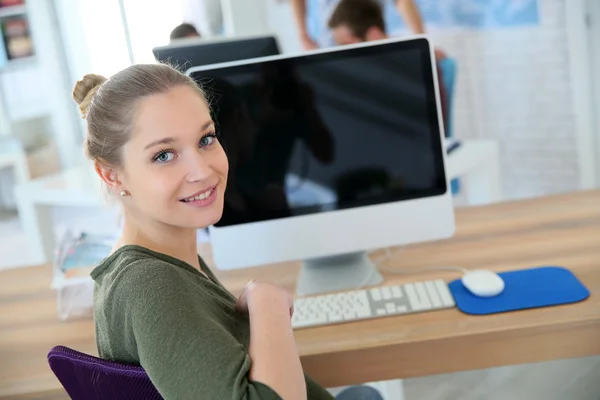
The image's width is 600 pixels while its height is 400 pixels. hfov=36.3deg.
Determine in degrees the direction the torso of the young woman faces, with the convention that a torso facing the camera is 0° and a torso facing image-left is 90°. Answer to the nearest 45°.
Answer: approximately 270°

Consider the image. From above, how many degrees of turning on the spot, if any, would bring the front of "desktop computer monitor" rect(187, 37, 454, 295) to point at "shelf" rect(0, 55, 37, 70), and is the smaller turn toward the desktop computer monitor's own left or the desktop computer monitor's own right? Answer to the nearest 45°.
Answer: approximately 135° to the desktop computer monitor's own right

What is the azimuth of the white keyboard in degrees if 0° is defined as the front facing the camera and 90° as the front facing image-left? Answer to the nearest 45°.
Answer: approximately 0°

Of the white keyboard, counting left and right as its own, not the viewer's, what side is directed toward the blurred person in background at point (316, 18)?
back

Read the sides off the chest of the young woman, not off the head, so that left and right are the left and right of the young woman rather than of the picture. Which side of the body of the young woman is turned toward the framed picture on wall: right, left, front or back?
left

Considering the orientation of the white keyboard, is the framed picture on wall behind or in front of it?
behind

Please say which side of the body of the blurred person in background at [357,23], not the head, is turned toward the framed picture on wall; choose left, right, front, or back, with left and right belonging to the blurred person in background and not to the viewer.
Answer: right

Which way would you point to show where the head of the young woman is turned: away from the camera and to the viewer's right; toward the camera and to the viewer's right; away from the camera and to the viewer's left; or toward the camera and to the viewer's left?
toward the camera and to the viewer's right
